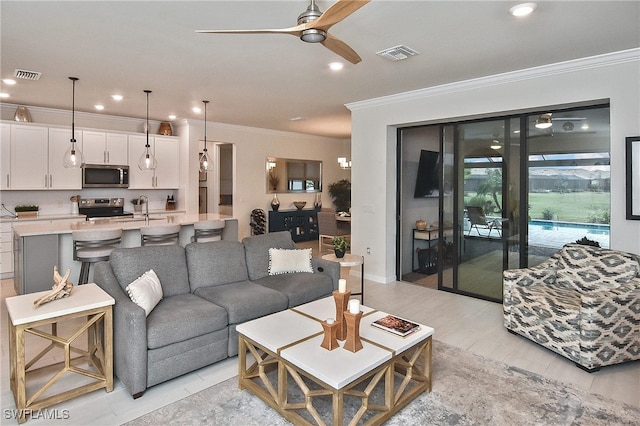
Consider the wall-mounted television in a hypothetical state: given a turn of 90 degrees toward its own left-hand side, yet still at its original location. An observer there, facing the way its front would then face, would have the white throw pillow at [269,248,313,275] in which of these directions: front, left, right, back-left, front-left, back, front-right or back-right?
back

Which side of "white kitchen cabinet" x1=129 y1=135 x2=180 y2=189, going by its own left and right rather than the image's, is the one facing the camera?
front

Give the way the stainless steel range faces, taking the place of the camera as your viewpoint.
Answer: facing the viewer

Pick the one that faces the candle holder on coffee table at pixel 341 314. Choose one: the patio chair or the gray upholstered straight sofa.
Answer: the gray upholstered straight sofa

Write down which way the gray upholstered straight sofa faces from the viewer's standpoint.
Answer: facing the viewer and to the right of the viewer

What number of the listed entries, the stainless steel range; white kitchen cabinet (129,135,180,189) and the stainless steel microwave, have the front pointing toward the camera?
3

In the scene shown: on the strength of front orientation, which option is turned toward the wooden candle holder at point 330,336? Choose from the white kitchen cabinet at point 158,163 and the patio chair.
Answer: the white kitchen cabinet

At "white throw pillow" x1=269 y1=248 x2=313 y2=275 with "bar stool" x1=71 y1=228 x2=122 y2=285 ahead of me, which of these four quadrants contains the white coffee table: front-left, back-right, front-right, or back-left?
back-left

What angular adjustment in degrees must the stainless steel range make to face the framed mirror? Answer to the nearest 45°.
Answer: approximately 90° to its left

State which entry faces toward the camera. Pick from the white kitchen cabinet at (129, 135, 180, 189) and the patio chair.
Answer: the white kitchen cabinet

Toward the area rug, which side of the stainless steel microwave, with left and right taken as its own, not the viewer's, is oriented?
front

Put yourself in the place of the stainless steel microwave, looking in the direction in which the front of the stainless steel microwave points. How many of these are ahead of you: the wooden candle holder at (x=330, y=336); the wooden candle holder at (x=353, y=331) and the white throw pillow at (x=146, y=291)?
3

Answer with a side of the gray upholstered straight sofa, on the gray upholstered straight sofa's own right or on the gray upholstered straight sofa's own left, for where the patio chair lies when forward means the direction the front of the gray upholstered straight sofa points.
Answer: on the gray upholstered straight sofa's own left

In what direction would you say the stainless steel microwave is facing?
toward the camera

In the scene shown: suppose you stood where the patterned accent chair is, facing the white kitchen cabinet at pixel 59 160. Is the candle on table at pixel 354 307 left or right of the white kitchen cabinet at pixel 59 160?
left

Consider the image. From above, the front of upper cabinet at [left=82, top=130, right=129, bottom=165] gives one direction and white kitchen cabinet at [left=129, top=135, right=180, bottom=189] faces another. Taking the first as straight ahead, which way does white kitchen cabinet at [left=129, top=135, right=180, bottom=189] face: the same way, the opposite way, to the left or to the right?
the same way
